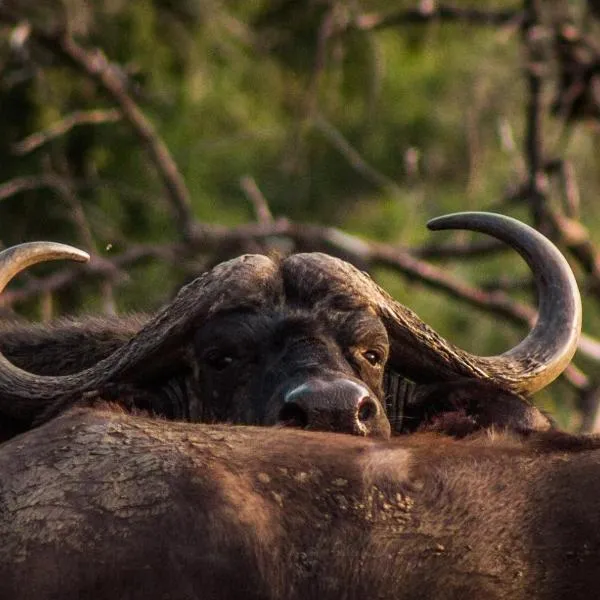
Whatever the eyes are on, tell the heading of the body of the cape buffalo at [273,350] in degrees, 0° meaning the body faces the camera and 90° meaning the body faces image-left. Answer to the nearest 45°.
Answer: approximately 315°

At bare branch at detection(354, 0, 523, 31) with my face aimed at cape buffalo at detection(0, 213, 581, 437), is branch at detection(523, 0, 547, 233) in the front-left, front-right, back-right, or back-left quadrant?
front-left

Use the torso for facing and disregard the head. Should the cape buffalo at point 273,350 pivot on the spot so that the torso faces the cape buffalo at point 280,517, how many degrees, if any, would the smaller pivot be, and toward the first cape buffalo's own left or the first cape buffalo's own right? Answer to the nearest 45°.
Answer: approximately 45° to the first cape buffalo's own right

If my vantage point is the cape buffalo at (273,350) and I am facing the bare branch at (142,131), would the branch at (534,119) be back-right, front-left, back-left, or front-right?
front-right

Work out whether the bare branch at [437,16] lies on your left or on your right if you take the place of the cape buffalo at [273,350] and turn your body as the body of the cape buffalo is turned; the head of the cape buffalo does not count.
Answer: on your left

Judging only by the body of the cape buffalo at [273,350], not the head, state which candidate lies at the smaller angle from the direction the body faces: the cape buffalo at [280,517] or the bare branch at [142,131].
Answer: the cape buffalo

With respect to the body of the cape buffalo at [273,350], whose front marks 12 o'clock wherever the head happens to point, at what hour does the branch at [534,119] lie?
The branch is roughly at 8 o'clock from the cape buffalo.
